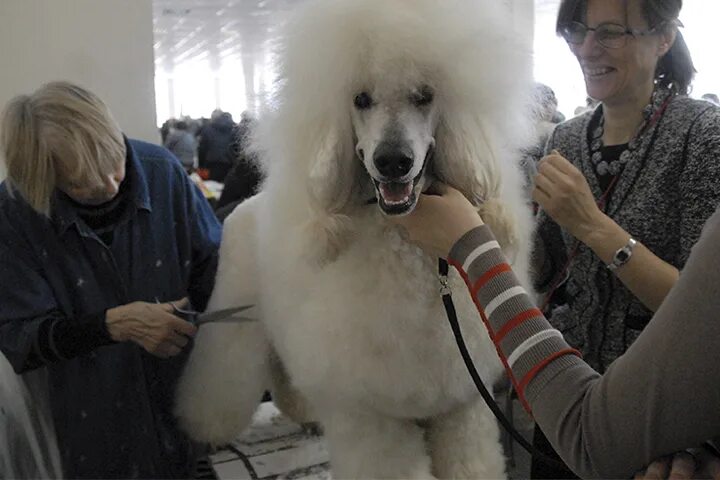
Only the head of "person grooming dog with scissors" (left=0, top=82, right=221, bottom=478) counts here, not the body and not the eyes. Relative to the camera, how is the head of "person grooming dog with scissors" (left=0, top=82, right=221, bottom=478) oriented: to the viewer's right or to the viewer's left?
to the viewer's right

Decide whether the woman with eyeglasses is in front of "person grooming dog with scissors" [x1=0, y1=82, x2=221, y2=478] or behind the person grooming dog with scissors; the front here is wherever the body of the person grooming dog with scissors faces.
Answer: in front

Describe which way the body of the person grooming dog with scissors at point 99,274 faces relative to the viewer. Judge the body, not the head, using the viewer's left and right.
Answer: facing the viewer and to the right of the viewer

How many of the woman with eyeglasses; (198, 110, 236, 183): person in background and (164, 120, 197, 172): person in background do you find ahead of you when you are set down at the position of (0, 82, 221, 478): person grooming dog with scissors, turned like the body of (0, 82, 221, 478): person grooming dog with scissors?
1

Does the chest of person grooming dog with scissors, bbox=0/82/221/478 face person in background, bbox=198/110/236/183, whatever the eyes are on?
no

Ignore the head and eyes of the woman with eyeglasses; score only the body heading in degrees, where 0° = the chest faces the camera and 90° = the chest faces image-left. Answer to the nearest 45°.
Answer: approximately 45°

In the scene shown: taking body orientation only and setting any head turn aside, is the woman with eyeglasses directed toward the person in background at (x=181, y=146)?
no

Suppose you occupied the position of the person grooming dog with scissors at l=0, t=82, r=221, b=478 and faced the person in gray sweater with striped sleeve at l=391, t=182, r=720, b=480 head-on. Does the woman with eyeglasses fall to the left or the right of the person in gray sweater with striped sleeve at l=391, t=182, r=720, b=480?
left

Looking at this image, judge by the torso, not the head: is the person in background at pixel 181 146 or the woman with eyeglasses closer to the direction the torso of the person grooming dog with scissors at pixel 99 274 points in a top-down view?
the woman with eyeglasses

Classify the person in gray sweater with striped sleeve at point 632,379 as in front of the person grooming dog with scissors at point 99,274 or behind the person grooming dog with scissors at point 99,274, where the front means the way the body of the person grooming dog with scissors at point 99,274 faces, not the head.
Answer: in front
